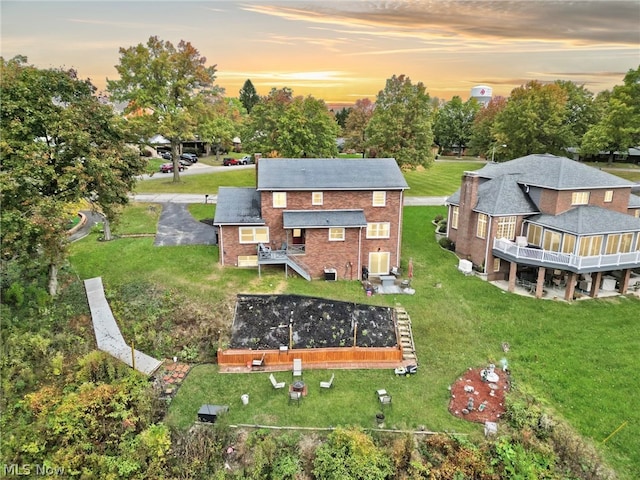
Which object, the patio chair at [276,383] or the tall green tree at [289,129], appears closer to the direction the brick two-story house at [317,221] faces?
the tall green tree

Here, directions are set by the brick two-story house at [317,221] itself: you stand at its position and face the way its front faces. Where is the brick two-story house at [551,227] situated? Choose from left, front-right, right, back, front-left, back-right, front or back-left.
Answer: right

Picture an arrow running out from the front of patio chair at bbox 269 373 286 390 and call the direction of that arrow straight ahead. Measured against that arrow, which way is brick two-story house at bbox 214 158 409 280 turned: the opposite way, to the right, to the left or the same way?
to the left

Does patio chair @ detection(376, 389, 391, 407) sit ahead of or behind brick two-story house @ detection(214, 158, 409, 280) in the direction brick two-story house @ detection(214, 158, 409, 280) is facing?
behind

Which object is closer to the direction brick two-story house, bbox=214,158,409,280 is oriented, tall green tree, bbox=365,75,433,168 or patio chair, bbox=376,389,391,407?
the tall green tree

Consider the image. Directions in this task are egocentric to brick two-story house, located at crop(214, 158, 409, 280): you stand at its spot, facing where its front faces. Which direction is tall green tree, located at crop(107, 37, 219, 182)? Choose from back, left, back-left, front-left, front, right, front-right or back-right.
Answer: front-left

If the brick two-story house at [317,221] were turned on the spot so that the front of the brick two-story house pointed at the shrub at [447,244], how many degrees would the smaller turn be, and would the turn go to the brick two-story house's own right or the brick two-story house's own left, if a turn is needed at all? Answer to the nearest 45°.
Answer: approximately 45° to the brick two-story house's own right

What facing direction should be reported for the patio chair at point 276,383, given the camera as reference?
facing to the right of the viewer

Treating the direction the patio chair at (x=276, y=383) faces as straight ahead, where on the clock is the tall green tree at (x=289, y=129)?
The tall green tree is roughly at 9 o'clock from the patio chair.

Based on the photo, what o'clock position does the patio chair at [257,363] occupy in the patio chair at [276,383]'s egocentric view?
the patio chair at [257,363] is roughly at 8 o'clock from the patio chair at [276,383].

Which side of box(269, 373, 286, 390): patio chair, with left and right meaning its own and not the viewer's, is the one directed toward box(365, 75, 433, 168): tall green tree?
left

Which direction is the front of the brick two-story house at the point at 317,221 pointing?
away from the camera

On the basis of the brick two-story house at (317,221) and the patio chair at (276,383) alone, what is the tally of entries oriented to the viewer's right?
1

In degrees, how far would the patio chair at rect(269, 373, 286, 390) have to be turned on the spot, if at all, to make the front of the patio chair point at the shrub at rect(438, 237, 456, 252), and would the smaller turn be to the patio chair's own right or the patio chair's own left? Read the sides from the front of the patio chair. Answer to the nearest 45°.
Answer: approximately 45° to the patio chair's own left
